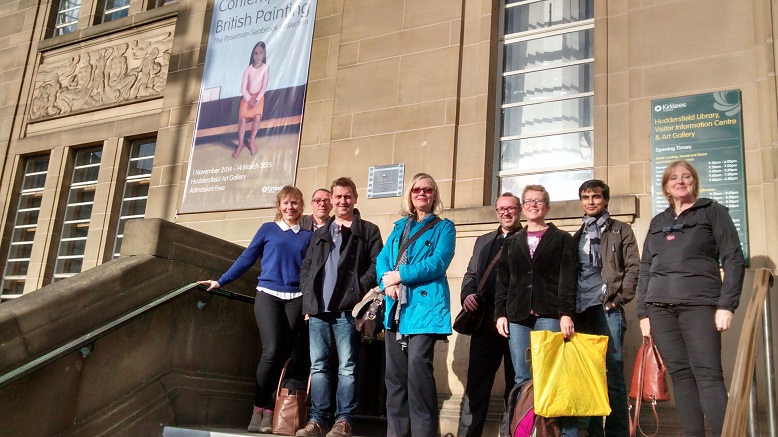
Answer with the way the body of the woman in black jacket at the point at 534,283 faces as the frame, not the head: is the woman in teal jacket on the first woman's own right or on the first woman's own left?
on the first woman's own right

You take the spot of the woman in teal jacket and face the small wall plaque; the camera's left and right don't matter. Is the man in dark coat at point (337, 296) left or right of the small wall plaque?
left

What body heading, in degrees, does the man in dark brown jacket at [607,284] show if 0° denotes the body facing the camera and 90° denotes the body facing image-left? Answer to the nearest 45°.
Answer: approximately 45°

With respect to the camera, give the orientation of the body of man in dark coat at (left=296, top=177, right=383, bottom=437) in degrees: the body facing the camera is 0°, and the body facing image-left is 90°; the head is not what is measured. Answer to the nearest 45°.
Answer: approximately 45°

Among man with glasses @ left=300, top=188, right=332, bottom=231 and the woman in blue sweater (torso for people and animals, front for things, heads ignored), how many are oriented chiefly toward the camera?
2

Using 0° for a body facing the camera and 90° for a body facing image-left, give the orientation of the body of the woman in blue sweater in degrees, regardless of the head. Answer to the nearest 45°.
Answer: approximately 0°
